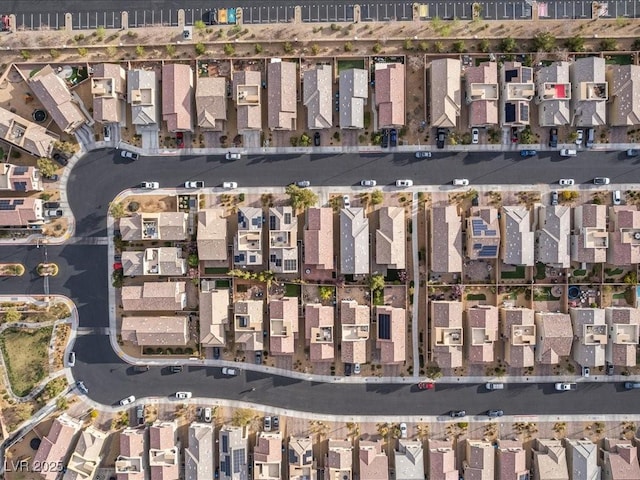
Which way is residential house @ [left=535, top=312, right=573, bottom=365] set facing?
toward the camera

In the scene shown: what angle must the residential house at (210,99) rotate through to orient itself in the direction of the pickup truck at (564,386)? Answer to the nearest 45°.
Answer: approximately 90° to its left

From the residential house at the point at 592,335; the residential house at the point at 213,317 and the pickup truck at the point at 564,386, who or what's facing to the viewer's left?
the pickup truck

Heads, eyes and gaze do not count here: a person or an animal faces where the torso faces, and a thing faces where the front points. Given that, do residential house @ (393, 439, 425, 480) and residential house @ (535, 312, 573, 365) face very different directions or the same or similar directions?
very different directions

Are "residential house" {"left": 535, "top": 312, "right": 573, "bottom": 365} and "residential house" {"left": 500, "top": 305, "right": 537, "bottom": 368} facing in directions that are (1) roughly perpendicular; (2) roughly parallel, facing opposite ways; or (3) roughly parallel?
roughly parallel

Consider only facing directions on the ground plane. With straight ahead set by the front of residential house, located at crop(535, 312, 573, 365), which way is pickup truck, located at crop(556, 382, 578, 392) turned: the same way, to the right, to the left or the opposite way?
to the right

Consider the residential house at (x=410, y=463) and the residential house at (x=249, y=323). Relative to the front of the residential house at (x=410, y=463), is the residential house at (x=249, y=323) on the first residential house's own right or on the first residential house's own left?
on the first residential house's own left

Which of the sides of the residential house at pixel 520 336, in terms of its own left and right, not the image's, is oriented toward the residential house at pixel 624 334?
left

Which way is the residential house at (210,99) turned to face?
toward the camera

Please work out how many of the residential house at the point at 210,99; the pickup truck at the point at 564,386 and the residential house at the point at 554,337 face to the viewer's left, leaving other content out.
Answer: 1

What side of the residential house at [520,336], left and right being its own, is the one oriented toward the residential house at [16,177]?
right

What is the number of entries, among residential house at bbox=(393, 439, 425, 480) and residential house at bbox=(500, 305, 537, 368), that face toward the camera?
1

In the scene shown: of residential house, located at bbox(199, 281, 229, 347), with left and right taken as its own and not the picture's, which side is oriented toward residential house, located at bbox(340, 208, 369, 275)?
left
